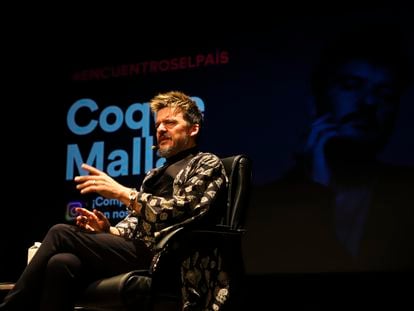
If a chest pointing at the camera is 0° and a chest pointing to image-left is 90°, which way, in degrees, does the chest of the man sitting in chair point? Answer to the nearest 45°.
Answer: approximately 90°

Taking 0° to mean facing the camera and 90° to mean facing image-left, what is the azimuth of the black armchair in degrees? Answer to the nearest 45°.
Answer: approximately 90°
